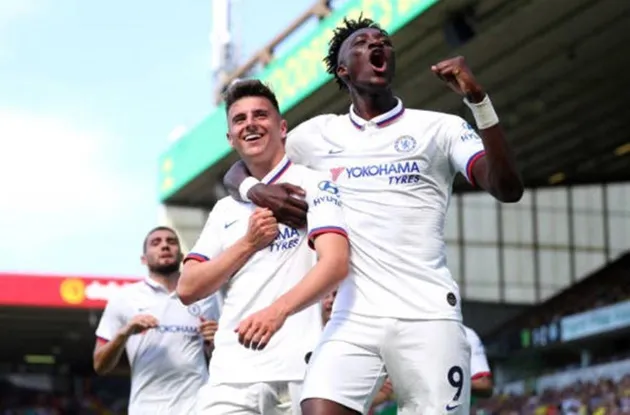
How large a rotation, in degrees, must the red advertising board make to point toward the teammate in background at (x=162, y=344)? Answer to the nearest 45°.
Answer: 0° — it already faces them

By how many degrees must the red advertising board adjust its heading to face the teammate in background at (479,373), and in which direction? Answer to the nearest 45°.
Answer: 0° — it already faces them

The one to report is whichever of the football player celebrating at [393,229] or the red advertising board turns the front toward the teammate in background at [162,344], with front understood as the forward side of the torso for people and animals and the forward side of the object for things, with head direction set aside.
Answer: the red advertising board

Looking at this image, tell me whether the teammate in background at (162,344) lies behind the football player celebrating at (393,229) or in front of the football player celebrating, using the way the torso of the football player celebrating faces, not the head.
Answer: behind

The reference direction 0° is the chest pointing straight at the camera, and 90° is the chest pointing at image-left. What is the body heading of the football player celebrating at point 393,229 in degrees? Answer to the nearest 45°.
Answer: approximately 0°

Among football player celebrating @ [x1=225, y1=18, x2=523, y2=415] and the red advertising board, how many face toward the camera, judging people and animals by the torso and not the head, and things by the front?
2

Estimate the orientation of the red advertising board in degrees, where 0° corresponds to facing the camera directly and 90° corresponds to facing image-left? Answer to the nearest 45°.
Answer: approximately 0°

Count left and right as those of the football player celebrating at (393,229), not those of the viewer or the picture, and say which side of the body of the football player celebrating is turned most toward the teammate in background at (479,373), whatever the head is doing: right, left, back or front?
back

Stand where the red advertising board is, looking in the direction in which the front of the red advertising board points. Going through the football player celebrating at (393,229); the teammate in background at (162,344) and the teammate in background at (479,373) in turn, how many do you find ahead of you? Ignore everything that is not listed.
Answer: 3
